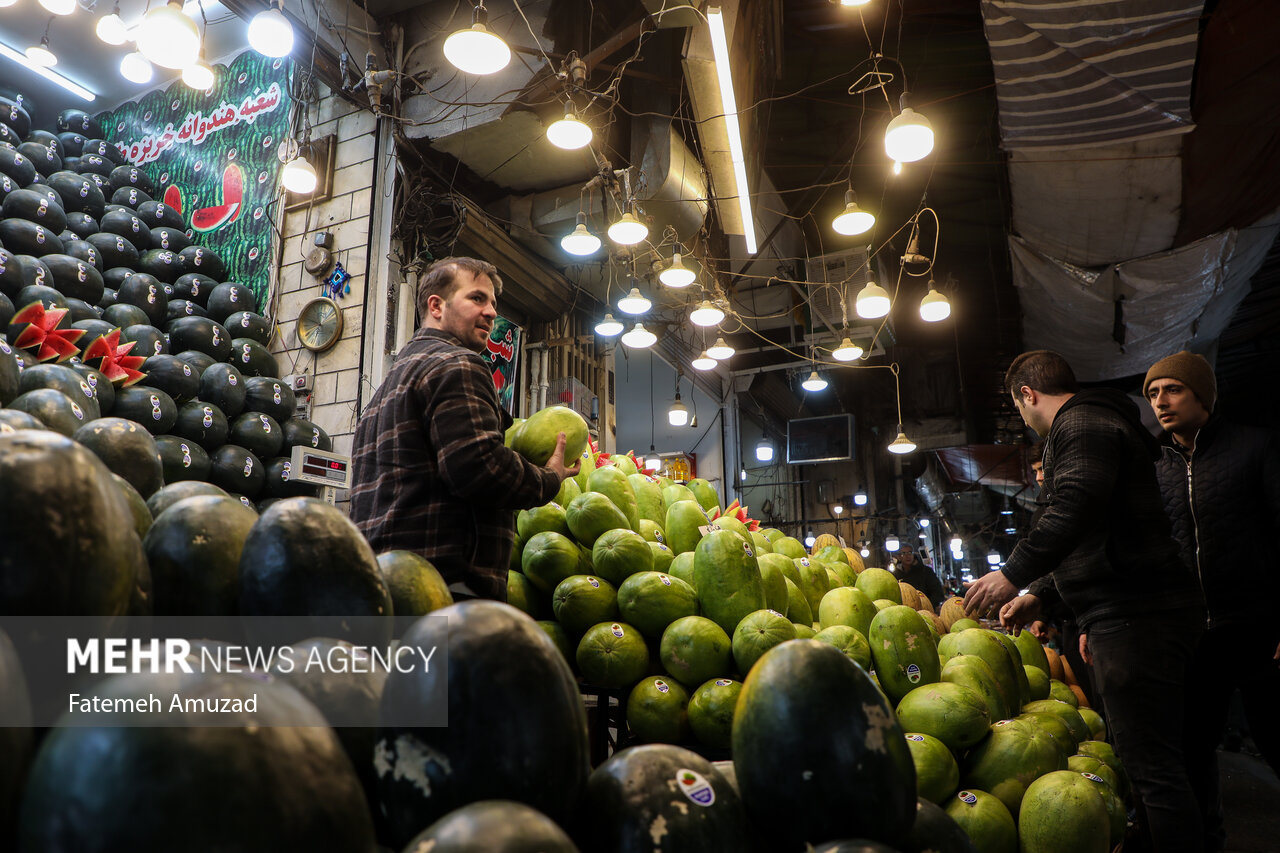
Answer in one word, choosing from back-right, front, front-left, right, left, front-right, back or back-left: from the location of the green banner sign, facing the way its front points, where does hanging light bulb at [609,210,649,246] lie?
left

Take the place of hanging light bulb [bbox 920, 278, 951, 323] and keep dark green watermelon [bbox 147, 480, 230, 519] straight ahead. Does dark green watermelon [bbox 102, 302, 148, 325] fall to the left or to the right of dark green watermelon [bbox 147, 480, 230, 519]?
right

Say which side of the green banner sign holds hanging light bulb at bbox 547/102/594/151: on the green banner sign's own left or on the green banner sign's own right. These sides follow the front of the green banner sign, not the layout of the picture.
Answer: on the green banner sign's own left

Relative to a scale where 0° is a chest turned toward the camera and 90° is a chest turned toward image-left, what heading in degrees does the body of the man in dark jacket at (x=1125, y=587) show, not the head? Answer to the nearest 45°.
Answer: approximately 90°

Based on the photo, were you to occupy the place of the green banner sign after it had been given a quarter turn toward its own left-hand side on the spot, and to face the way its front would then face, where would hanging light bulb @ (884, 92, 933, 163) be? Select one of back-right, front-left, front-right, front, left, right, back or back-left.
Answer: front

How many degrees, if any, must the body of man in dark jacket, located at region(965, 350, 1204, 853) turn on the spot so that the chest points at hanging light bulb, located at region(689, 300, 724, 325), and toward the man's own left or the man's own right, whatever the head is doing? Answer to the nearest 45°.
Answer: approximately 45° to the man's own right

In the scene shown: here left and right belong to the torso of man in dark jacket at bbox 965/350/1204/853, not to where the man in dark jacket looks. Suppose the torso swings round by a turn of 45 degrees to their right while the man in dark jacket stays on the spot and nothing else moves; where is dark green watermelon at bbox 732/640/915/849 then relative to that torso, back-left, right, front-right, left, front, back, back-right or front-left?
back-left

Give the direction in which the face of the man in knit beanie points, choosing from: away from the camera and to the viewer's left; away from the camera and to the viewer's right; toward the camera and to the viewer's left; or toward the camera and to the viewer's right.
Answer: toward the camera and to the viewer's left
